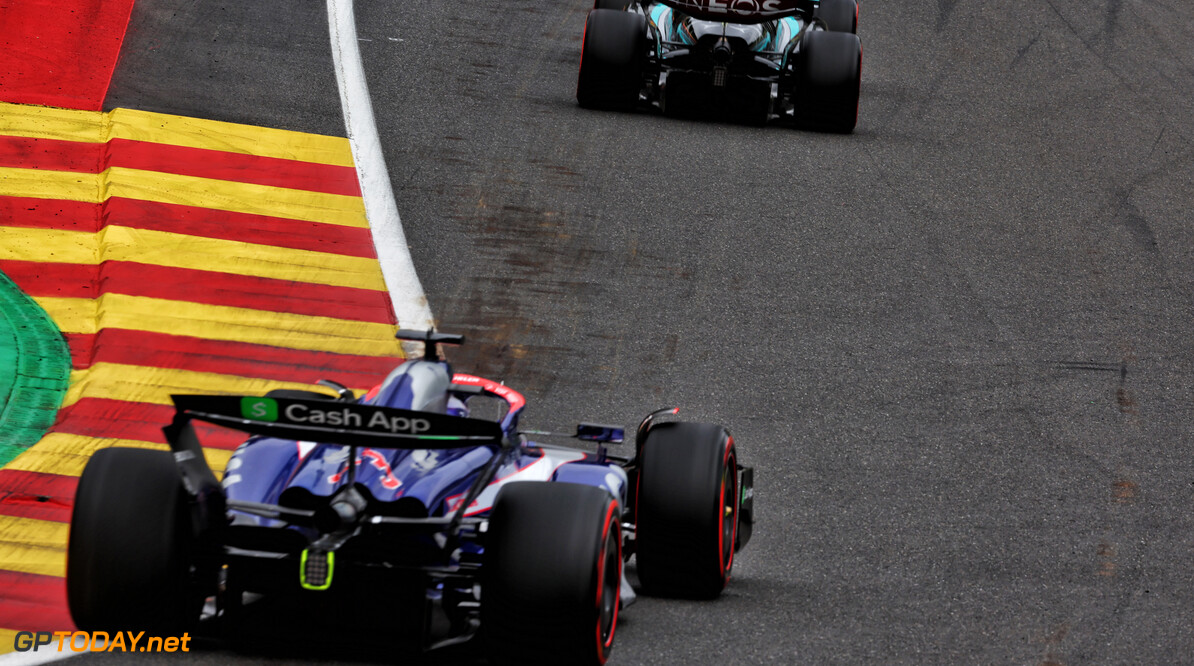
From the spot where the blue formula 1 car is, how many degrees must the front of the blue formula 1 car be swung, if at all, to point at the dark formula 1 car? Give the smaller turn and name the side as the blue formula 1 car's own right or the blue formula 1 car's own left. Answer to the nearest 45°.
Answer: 0° — it already faces it

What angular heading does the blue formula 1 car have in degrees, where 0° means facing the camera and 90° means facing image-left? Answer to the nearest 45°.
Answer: approximately 180°

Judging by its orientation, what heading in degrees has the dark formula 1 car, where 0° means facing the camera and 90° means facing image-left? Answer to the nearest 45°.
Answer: approximately 180°

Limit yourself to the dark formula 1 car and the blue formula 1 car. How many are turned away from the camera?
2

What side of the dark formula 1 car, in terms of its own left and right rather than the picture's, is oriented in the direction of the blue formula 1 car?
back
